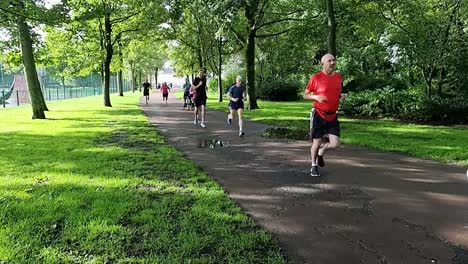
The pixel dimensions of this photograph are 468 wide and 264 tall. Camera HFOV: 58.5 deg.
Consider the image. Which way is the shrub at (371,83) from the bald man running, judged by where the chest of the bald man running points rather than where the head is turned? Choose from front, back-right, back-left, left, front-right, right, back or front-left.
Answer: back-left

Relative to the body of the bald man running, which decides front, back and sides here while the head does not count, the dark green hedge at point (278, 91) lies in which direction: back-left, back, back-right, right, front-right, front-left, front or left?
back-left

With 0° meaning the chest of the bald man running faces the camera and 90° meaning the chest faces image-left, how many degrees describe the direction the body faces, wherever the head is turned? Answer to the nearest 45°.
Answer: approximately 315°

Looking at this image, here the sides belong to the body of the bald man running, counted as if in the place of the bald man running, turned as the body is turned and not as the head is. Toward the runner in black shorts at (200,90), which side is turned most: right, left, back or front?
back
